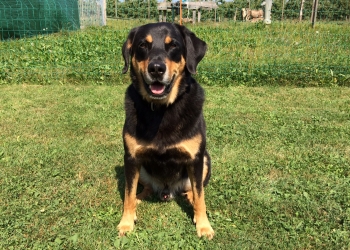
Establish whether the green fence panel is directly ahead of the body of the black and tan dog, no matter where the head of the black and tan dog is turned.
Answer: no

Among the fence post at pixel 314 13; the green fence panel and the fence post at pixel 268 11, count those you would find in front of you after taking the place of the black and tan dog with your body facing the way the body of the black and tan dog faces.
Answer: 0

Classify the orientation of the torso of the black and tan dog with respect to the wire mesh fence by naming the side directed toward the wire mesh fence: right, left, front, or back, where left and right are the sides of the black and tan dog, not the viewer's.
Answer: back

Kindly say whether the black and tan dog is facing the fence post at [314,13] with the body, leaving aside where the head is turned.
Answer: no

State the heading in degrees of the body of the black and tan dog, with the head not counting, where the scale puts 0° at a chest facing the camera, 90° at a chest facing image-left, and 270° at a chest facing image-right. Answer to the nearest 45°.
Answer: approximately 0°

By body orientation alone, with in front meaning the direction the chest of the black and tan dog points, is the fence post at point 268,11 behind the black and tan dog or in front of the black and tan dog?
behind
